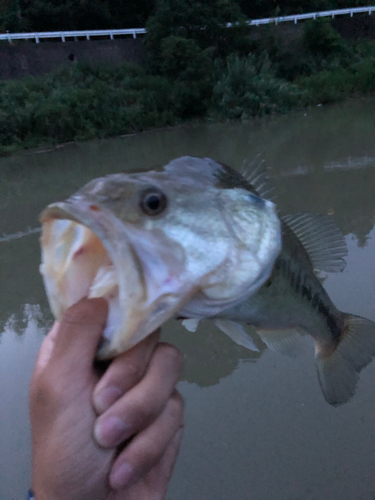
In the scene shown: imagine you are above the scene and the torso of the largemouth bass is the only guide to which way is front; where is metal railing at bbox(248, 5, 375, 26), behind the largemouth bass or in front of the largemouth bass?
behind

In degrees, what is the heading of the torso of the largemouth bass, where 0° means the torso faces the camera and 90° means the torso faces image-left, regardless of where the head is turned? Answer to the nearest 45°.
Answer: approximately 45°

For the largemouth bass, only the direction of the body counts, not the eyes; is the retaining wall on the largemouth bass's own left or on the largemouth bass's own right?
on the largemouth bass's own right

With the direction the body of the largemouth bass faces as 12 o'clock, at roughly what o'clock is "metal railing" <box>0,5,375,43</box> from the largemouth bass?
The metal railing is roughly at 4 o'clock from the largemouth bass.
